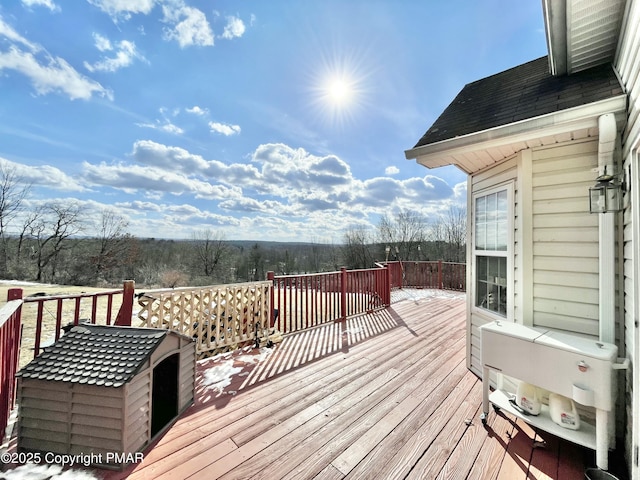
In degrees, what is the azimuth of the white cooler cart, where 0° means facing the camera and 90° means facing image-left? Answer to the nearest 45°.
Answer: approximately 45°

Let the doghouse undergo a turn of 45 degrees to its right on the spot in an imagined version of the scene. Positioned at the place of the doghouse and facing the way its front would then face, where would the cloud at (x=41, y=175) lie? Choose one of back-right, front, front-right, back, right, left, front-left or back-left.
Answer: back

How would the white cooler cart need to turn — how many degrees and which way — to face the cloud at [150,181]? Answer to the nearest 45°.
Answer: approximately 45° to its right

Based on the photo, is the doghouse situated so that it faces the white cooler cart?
yes

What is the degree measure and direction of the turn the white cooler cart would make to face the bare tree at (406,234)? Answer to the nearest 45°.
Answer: approximately 90° to its right

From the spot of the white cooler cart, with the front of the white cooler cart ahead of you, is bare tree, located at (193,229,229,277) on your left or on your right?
on your right

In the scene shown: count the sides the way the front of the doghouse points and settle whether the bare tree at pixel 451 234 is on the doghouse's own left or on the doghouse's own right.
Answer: on the doghouse's own left

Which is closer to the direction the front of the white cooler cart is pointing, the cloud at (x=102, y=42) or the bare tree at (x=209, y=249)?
the cloud

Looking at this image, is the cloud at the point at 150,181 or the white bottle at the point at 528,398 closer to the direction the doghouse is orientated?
the white bottle

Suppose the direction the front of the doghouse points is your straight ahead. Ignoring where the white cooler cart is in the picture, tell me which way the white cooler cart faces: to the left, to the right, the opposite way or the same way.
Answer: the opposite way

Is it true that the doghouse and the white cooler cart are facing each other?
yes
